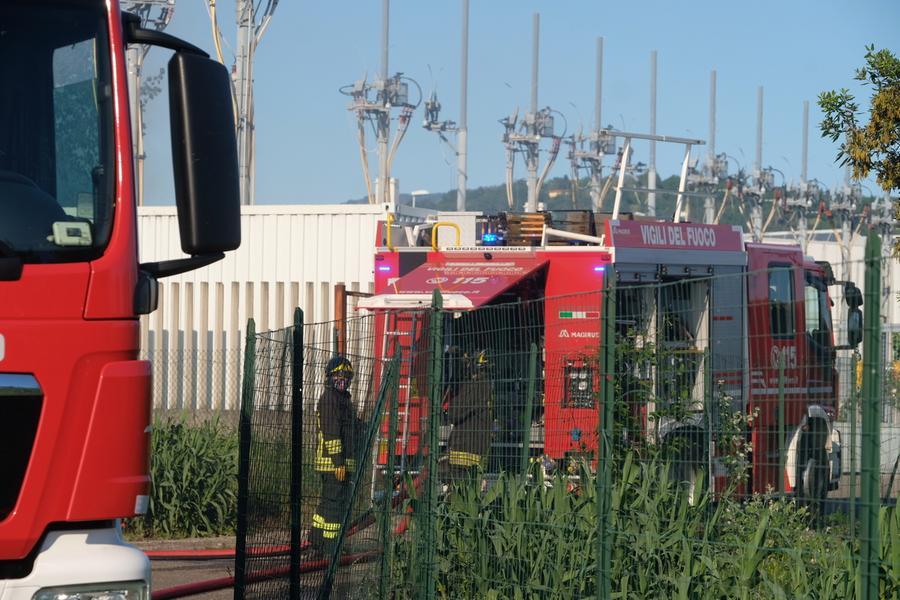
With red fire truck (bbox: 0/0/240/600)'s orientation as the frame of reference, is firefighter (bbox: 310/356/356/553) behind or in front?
behind

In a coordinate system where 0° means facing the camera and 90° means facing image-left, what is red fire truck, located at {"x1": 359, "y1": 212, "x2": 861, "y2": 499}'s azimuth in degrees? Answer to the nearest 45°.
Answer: approximately 225°

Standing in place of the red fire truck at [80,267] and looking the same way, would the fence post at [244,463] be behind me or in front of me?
behind

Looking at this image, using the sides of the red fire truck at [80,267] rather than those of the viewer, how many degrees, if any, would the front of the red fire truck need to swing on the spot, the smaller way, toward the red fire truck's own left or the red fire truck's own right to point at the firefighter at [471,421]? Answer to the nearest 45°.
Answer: approximately 135° to the red fire truck's own left

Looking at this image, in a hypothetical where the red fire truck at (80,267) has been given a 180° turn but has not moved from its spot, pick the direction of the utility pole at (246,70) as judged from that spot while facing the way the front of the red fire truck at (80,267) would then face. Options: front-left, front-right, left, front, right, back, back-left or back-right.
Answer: front

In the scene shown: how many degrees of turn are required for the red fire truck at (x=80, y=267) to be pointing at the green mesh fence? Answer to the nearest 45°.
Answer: approximately 135° to its left

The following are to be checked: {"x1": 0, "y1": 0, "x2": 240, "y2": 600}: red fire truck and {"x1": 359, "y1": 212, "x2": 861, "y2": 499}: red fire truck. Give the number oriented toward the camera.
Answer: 1

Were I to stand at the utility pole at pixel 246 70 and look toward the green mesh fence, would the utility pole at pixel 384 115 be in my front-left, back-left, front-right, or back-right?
back-left

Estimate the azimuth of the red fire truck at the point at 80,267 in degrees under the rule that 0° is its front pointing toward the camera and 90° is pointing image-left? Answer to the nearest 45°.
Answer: approximately 0°
